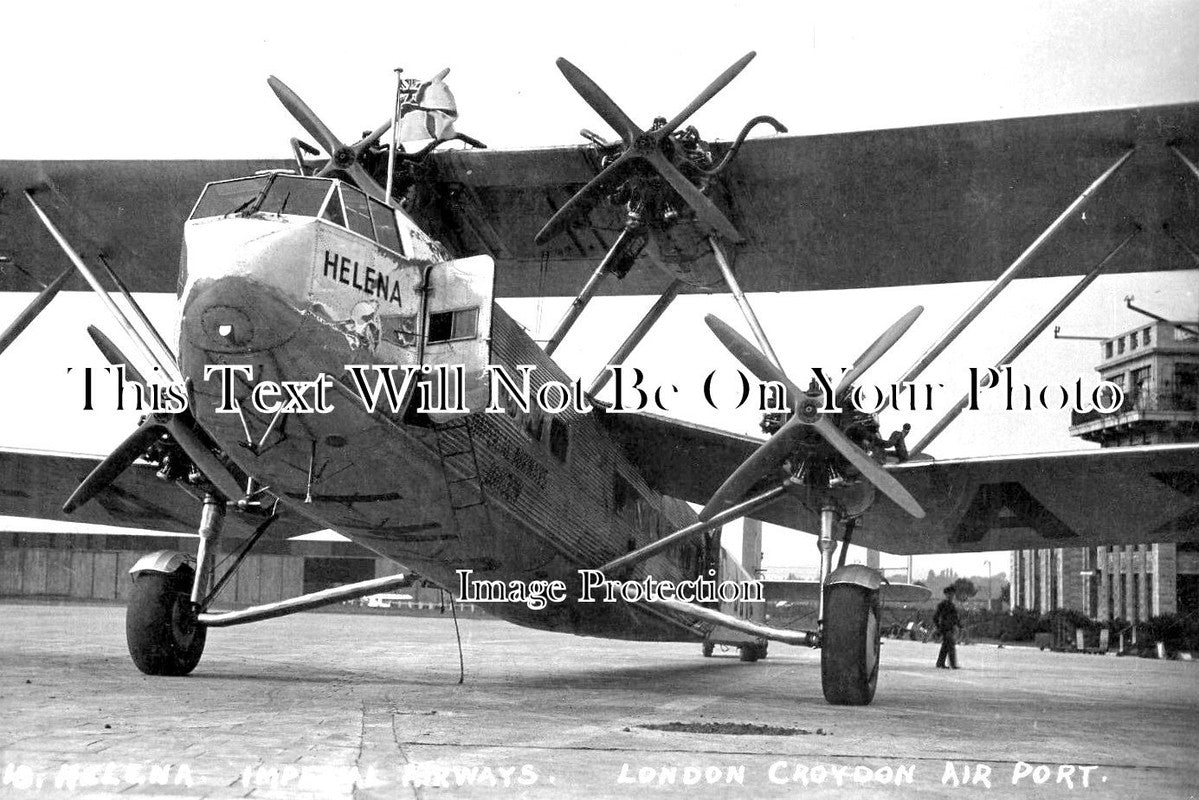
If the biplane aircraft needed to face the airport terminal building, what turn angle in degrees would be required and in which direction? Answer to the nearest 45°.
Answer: approximately 135° to its left

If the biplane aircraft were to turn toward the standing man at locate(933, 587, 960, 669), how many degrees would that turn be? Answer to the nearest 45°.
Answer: approximately 180°

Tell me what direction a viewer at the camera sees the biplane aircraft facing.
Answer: facing the viewer and to the left of the viewer
